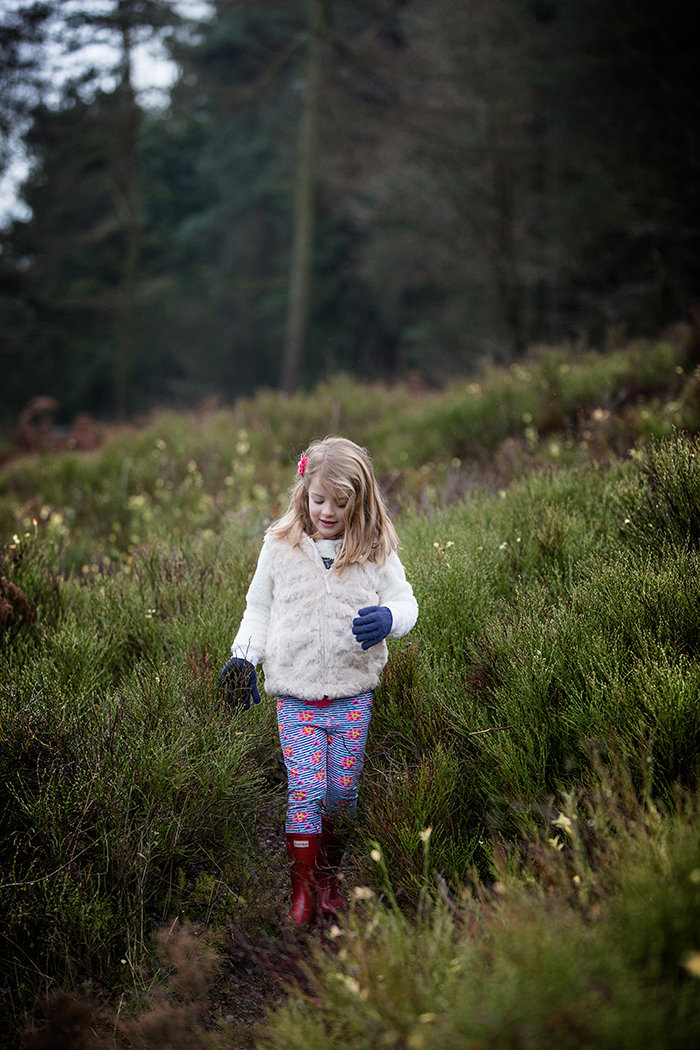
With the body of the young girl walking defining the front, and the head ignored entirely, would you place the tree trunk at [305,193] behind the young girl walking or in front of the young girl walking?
behind

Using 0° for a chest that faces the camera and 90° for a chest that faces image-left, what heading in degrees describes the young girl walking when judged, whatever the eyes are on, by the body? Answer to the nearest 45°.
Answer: approximately 0°
